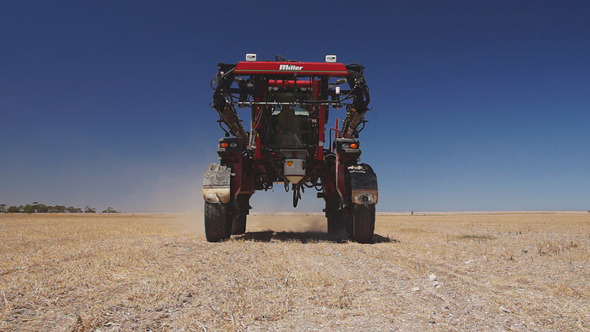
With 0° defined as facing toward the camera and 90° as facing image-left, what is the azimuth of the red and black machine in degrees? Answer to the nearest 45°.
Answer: approximately 0°
